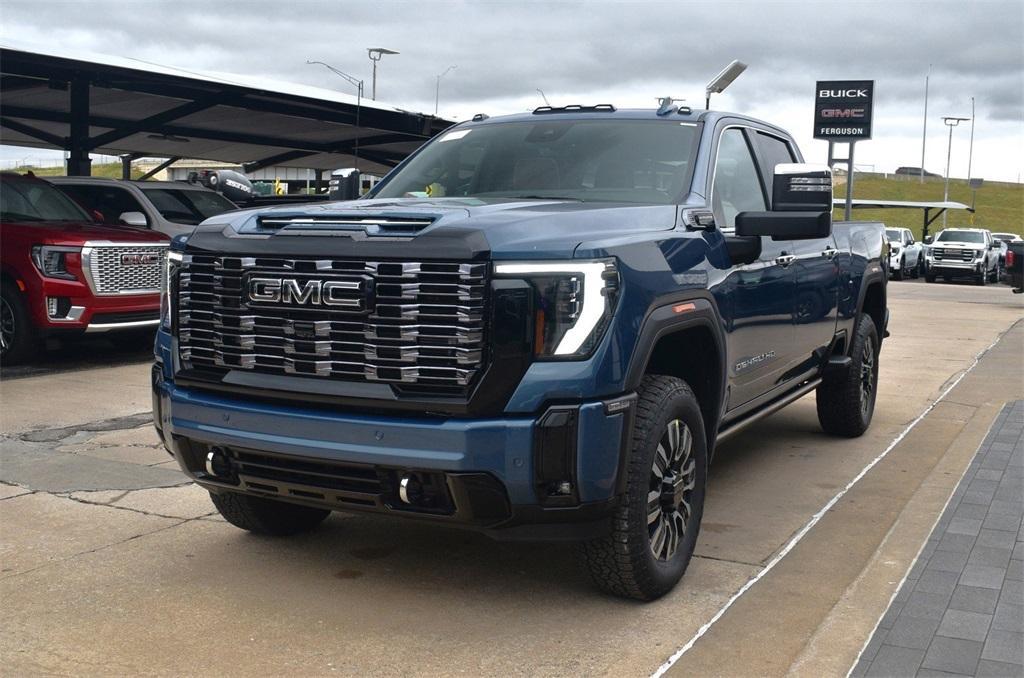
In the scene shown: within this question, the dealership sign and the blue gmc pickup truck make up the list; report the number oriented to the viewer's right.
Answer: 0

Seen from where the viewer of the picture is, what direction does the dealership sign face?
facing the viewer

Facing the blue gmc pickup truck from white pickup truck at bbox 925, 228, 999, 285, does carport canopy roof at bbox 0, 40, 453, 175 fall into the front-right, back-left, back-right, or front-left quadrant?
front-right

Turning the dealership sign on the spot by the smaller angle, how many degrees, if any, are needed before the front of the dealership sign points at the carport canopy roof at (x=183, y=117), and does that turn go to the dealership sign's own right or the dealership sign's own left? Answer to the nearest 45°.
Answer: approximately 45° to the dealership sign's own right

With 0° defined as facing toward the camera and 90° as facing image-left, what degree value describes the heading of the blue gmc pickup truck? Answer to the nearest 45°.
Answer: approximately 45°

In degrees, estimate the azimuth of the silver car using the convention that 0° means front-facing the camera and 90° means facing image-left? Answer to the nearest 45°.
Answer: approximately 315°

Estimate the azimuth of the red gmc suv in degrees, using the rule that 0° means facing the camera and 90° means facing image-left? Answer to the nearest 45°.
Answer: approximately 315°

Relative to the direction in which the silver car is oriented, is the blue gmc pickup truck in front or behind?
in front

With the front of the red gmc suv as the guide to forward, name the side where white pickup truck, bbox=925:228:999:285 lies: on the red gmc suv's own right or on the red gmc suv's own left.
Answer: on the red gmc suv's own left

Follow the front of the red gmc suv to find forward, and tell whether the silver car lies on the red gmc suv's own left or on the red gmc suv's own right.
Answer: on the red gmc suv's own left
